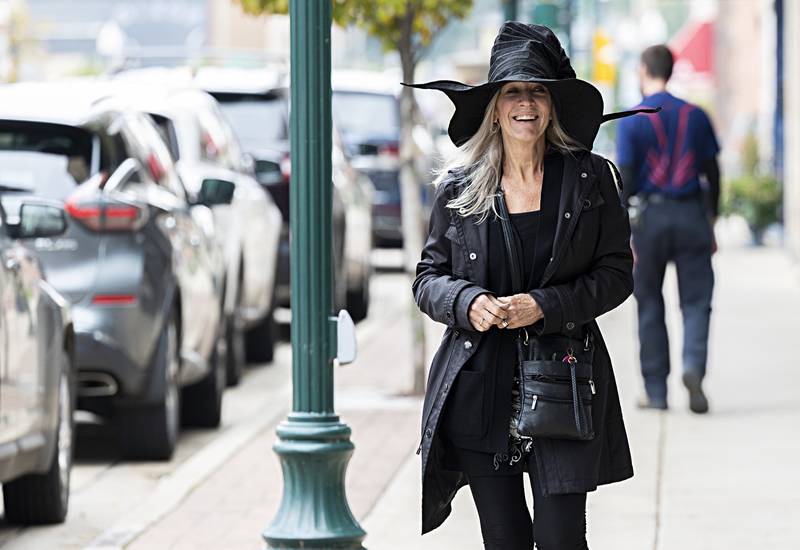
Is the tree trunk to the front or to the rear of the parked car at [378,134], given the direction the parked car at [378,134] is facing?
to the rear

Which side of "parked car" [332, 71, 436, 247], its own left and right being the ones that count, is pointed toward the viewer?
back

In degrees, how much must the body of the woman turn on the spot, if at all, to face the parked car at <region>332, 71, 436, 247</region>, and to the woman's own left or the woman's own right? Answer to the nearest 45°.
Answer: approximately 180°

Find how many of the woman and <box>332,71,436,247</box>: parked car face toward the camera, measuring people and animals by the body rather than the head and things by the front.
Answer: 1

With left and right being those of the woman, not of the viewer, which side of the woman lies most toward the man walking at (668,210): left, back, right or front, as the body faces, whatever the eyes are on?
back

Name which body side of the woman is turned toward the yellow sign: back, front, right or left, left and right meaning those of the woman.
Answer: back

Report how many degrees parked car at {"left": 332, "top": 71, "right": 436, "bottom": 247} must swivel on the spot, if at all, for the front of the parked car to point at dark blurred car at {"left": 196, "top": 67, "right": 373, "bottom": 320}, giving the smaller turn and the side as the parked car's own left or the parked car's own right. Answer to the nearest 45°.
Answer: approximately 180°

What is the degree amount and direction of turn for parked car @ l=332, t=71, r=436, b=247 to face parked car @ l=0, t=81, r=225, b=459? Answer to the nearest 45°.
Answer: approximately 180°

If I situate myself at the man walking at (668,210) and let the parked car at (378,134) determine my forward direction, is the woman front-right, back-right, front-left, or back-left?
back-left

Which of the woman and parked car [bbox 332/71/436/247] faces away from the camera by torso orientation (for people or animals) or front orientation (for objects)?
the parked car

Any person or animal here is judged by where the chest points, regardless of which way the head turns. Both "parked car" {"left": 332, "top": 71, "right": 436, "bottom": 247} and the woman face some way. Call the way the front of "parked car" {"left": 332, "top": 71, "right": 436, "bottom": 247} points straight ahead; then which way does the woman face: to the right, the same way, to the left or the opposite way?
the opposite way
